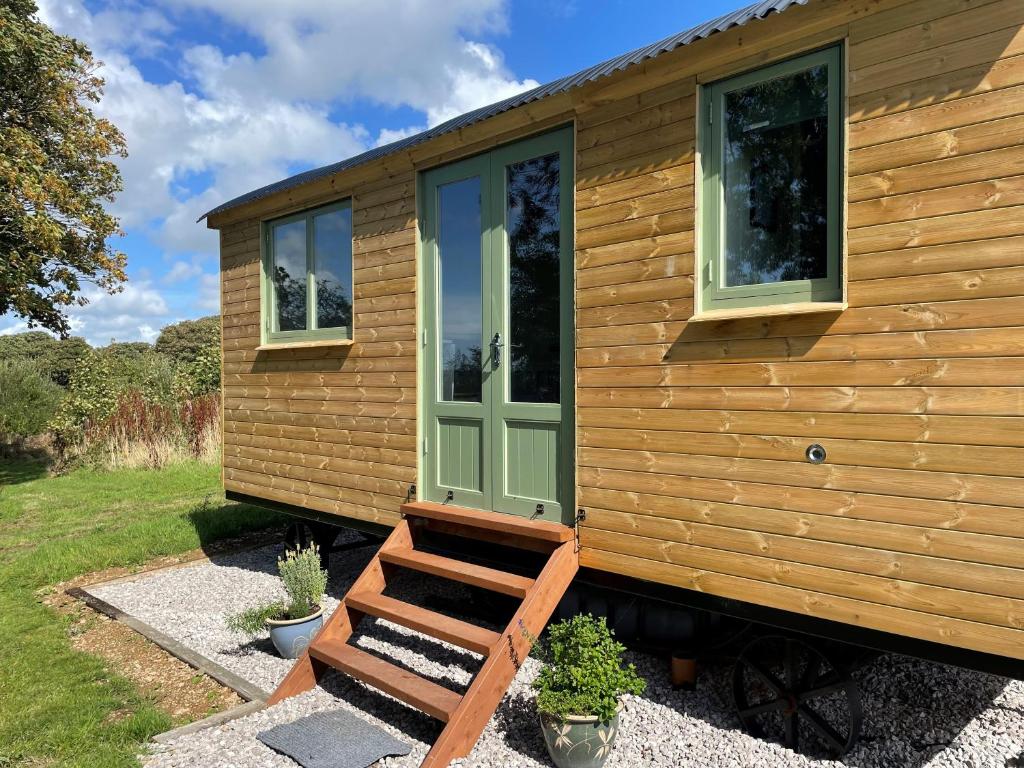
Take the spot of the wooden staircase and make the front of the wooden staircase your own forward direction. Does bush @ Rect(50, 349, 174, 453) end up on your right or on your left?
on your right

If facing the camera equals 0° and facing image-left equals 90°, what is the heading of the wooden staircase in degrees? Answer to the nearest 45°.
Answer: approximately 45°

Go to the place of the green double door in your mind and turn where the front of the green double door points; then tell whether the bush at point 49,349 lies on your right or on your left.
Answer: on your right

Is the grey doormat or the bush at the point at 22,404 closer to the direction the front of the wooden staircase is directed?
the grey doormat

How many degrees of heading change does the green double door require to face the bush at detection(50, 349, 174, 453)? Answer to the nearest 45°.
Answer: approximately 90° to its right

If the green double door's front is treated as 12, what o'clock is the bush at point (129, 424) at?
The bush is roughly at 3 o'clock from the green double door.

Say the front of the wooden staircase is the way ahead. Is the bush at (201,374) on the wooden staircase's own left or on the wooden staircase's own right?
on the wooden staircase's own right

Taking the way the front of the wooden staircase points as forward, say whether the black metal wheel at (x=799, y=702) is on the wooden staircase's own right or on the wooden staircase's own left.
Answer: on the wooden staircase's own left
